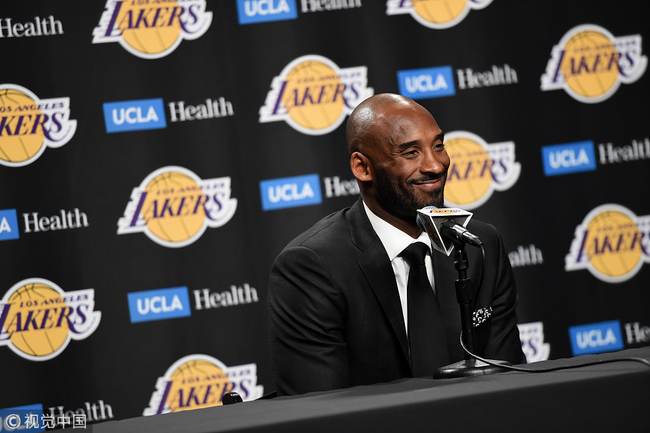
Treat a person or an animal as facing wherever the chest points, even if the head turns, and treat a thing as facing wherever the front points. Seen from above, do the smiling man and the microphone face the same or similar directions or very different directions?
very different directions

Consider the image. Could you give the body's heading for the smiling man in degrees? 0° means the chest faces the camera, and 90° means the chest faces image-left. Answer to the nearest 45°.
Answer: approximately 315°

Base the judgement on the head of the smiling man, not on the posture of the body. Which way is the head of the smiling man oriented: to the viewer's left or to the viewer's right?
to the viewer's right

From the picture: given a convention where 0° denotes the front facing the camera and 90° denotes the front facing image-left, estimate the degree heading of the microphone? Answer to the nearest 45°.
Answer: approximately 135°
